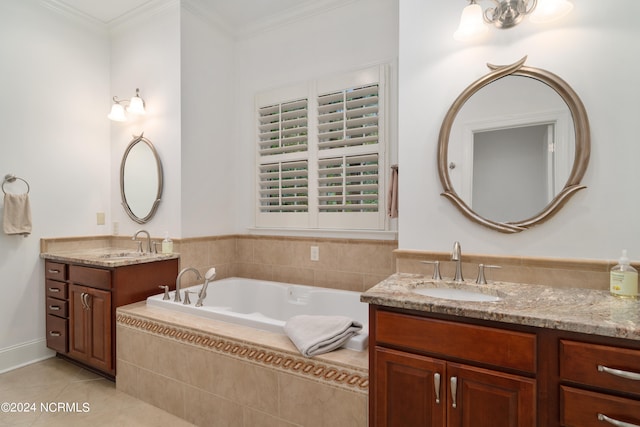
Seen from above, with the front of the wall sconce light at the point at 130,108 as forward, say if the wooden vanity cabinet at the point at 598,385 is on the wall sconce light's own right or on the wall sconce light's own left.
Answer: on the wall sconce light's own left

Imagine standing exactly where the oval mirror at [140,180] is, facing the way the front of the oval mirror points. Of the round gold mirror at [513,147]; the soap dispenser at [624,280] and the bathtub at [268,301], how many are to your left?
3

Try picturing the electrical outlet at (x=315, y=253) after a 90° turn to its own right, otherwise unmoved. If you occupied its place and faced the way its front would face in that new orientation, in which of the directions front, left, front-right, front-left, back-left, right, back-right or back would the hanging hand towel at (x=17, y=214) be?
front

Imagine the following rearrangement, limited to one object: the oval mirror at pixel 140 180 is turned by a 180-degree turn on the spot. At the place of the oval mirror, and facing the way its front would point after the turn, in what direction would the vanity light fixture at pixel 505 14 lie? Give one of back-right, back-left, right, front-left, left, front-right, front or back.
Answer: right

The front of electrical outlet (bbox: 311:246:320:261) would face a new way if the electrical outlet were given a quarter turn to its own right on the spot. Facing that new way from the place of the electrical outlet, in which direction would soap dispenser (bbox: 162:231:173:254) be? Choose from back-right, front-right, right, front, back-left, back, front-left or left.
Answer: front

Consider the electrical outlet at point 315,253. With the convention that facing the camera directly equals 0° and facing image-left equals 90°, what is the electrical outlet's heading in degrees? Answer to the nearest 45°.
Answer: approximately 0°

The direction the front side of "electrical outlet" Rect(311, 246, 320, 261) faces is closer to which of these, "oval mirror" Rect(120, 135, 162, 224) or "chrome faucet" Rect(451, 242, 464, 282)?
the chrome faucet

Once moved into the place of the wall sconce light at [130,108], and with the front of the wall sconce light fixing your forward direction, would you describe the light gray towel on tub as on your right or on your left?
on your left

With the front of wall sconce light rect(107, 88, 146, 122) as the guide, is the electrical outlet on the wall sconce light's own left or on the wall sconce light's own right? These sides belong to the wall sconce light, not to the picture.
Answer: on the wall sconce light's own left

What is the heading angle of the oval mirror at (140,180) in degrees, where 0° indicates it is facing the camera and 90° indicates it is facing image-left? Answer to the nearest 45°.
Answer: approximately 45°

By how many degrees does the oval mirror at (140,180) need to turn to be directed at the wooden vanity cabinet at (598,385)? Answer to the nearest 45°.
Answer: approximately 90° to its left

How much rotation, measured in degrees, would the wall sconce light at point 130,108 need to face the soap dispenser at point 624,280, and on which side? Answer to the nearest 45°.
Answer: approximately 90° to its left
